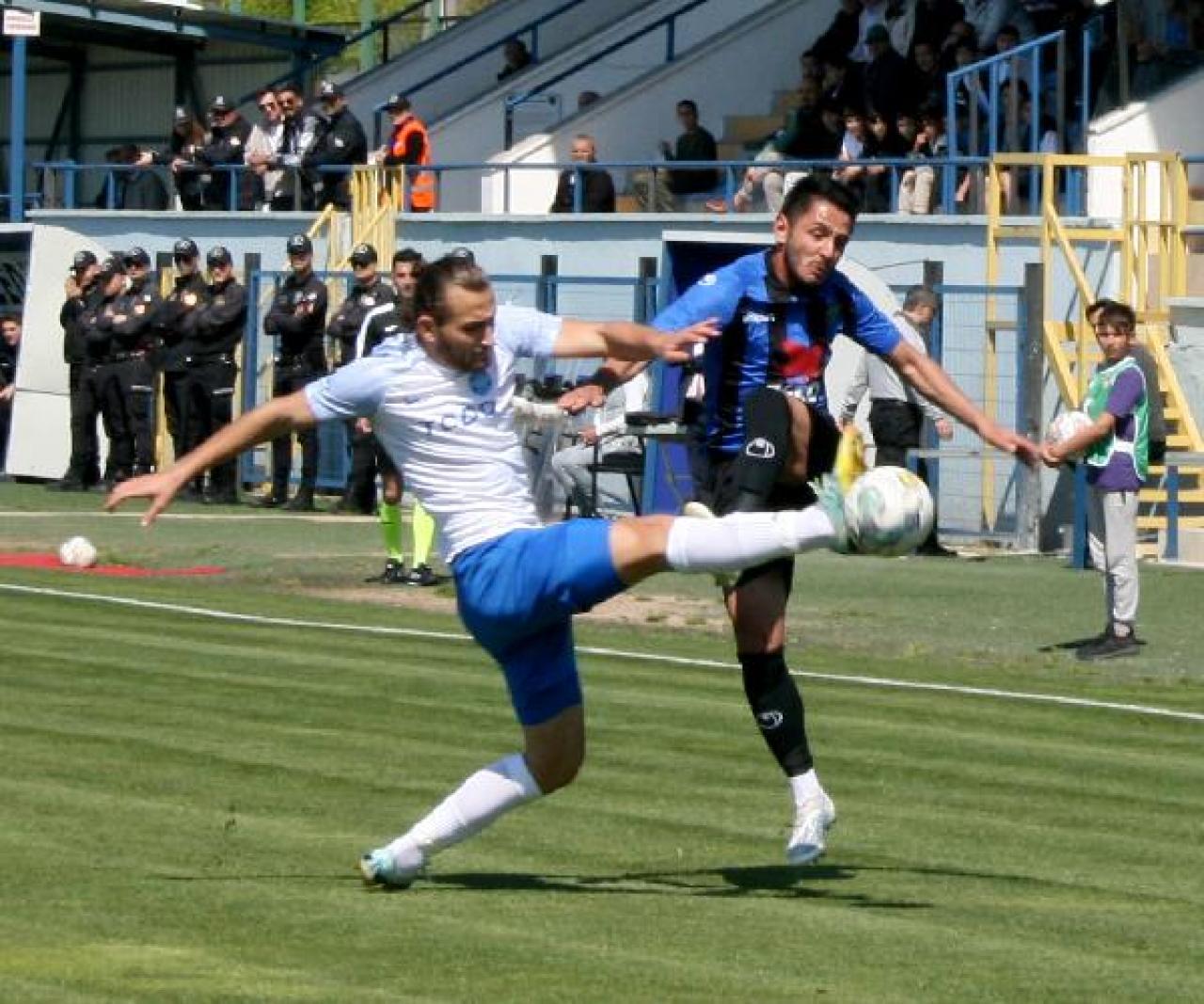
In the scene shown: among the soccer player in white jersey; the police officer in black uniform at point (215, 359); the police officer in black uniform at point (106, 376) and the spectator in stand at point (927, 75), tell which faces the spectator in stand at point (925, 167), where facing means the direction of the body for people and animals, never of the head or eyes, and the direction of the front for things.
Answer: the spectator in stand at point (927, 75)

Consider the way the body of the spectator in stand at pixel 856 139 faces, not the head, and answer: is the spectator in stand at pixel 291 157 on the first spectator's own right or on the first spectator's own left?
on the first spectator's own right

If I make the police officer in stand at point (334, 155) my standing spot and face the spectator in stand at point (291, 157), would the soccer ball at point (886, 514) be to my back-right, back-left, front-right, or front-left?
back-left

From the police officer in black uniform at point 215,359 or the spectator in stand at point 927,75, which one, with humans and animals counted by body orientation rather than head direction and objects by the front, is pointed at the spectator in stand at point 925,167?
the spectator in stand at point 927,75

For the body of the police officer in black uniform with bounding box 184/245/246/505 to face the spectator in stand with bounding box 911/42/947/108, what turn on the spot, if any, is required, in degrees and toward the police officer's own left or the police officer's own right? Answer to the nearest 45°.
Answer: approximately 135° to the police officer's own left

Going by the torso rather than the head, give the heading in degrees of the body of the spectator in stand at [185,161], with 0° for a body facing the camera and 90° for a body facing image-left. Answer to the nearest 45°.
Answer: approximately 45°

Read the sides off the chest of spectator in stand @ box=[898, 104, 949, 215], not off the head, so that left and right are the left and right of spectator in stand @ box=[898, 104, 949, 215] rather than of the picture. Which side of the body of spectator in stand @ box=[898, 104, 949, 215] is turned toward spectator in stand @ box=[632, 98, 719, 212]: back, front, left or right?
right

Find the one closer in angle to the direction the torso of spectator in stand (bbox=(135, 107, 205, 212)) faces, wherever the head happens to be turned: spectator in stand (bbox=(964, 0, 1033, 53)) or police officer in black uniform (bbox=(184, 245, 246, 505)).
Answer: the police officer in black uniform

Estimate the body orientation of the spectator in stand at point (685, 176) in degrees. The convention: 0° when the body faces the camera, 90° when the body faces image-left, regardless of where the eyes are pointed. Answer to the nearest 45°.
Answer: approximately 45°
